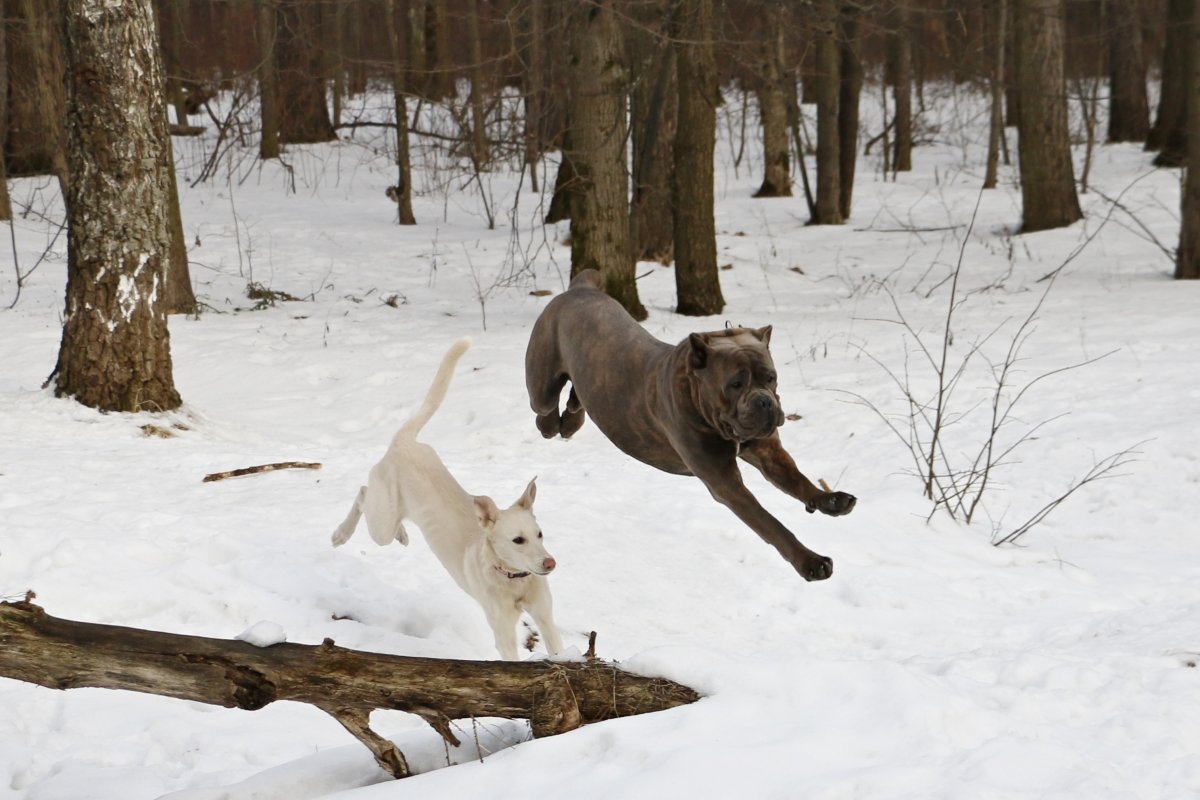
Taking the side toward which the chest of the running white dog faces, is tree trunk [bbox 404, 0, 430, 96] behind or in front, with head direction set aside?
behind

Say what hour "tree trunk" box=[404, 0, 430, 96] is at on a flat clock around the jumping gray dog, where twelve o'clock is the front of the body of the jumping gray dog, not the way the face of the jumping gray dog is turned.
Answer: The tree trunk is roughly at 7 o'clock from the jumping gray dog.

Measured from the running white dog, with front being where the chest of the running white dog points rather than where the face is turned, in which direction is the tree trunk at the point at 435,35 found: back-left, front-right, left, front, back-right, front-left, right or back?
back-left

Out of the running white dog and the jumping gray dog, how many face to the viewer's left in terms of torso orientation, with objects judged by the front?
0

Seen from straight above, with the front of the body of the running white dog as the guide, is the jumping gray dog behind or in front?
in front

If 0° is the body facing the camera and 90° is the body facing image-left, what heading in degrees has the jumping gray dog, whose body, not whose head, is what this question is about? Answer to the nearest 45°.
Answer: approximately 315°

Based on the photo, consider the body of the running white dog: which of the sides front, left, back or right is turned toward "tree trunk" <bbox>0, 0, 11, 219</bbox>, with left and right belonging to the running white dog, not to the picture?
back

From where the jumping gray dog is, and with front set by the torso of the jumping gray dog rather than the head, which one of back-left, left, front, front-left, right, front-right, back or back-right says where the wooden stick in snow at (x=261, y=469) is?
back

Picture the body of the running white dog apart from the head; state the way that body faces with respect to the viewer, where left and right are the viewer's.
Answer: facing the viewer and to the right of the viewer

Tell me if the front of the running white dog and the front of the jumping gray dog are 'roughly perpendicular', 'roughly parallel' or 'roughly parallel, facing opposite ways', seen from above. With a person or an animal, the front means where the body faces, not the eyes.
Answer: roughly parallel

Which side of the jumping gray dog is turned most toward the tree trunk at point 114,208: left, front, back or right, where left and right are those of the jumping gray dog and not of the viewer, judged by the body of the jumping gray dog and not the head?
back

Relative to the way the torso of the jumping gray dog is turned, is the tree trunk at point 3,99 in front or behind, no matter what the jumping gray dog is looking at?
behind

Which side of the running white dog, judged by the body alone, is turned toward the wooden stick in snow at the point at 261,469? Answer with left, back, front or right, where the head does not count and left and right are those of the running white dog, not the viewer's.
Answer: back
